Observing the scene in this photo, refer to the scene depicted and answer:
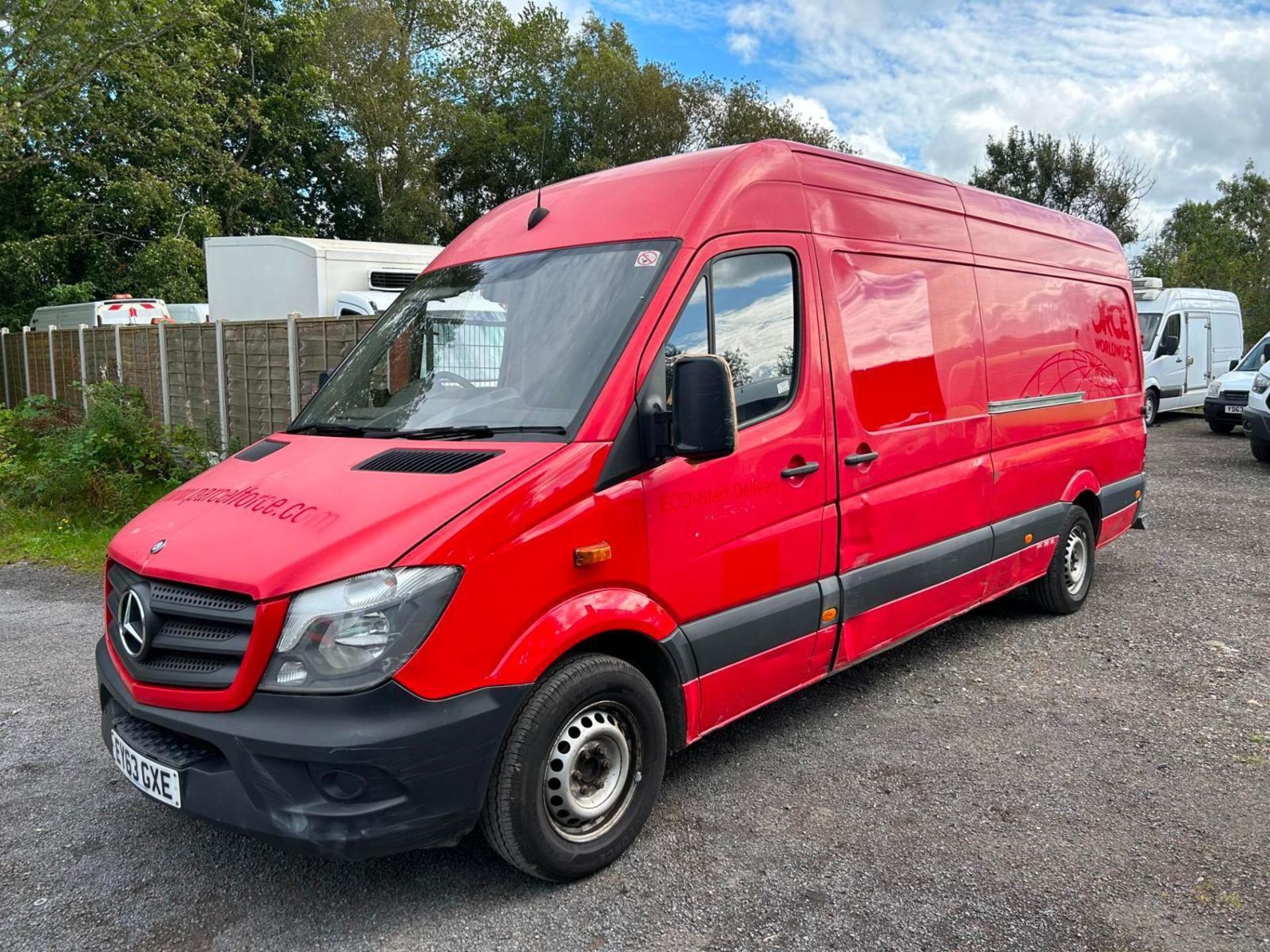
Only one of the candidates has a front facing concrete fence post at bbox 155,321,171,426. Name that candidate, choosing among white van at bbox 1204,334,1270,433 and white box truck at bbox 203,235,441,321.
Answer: the white van

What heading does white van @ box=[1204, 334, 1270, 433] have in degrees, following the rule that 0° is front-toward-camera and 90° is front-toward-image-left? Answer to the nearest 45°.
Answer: approximately 45°

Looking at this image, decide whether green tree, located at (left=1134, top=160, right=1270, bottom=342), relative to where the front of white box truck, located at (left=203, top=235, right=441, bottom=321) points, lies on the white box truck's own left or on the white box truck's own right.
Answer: on the white box truck's own left

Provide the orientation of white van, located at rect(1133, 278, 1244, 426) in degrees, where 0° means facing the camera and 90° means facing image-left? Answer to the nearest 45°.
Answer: approximately 45°

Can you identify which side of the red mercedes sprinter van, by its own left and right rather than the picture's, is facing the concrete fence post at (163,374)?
right

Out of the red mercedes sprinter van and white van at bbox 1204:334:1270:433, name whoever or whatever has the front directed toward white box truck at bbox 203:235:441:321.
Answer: the white van

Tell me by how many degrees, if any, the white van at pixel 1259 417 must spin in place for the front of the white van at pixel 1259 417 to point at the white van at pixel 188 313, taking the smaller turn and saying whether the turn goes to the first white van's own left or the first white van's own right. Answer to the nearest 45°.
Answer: approximately 45° to the first white van's own right

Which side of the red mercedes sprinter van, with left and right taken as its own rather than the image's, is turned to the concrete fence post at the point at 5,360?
right

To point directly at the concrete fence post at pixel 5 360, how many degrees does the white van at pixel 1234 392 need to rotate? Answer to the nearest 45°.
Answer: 0° — it already faces it

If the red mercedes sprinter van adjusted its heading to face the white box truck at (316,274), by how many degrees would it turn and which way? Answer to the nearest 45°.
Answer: approximately 135° to its right
